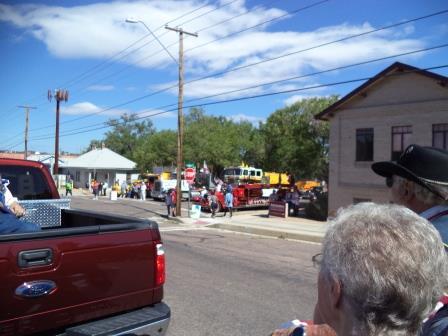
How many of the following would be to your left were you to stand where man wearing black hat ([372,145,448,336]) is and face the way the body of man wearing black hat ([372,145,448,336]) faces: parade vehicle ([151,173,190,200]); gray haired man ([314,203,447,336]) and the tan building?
1

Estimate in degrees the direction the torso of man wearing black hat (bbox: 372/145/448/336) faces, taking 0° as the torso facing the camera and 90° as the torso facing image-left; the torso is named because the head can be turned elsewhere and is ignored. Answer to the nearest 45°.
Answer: approximately 90°

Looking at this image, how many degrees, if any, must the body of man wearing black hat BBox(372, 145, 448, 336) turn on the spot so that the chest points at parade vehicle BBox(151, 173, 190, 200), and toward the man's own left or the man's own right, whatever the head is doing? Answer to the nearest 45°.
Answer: approximately 45° to the man's own right

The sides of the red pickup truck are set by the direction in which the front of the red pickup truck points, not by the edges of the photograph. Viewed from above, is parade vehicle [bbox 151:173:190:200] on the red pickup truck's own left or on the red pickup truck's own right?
on the red pickup truck's own right

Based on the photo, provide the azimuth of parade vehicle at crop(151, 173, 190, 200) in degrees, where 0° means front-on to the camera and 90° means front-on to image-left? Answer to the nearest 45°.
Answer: approximately 45°

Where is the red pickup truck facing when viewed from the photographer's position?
facing away from the viewer and to the left of the viewer

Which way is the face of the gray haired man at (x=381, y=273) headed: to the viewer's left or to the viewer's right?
to the viewer's left

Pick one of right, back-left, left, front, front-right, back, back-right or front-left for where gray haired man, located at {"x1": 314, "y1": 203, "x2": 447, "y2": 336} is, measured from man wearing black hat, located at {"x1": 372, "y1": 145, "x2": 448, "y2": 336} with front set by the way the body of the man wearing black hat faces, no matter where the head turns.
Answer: left

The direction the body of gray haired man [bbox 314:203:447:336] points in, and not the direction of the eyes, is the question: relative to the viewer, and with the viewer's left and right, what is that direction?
facing away from the viewer and to the left of the viewer

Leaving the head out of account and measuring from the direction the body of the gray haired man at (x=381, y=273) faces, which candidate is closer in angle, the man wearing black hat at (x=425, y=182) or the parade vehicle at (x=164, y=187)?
the parade vehicle

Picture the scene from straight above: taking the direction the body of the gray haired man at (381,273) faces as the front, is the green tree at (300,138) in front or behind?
in front
